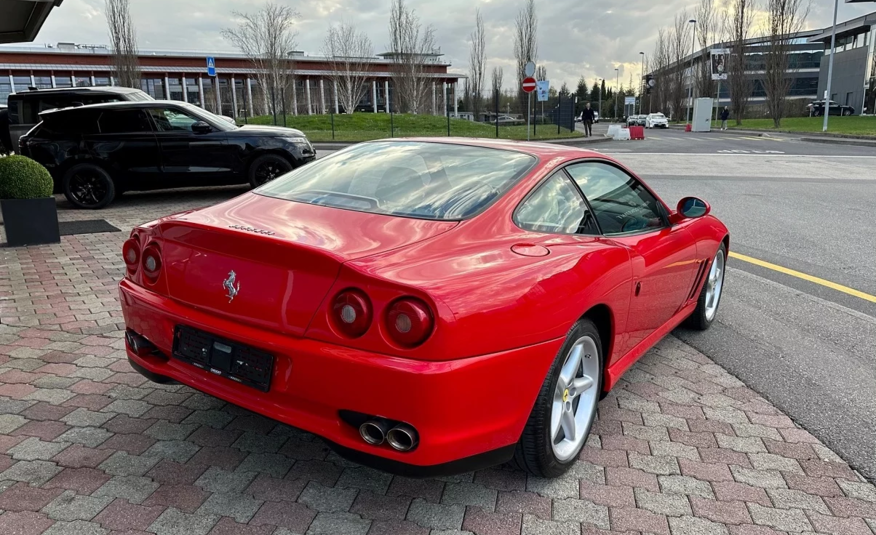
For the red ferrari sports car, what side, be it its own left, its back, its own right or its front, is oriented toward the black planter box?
left

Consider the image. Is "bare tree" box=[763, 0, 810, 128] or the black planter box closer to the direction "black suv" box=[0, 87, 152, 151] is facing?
the bare tree

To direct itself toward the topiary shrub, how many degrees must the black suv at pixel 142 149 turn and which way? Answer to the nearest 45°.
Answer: approximately 90° to its right

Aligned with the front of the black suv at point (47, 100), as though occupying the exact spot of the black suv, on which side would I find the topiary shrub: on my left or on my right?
on my right

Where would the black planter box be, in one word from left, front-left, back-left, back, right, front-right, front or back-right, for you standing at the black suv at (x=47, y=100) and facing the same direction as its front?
right

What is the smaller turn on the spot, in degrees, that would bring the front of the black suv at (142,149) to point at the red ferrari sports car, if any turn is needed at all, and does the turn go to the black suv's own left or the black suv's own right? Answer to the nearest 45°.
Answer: approximately 90° to the black suv's own right

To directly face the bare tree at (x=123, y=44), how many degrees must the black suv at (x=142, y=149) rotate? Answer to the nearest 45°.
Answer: approximately 90° to its left

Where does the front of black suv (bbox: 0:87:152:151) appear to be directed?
to the viewer's right

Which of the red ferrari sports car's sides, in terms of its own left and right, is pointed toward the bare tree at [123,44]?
left

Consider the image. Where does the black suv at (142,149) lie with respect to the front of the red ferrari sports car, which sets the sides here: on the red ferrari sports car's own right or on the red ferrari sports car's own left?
on the red ferrari sports car's own left

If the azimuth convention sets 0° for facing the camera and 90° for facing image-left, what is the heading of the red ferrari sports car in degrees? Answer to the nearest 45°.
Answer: approximately 225°

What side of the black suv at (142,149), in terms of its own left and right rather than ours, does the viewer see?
right
